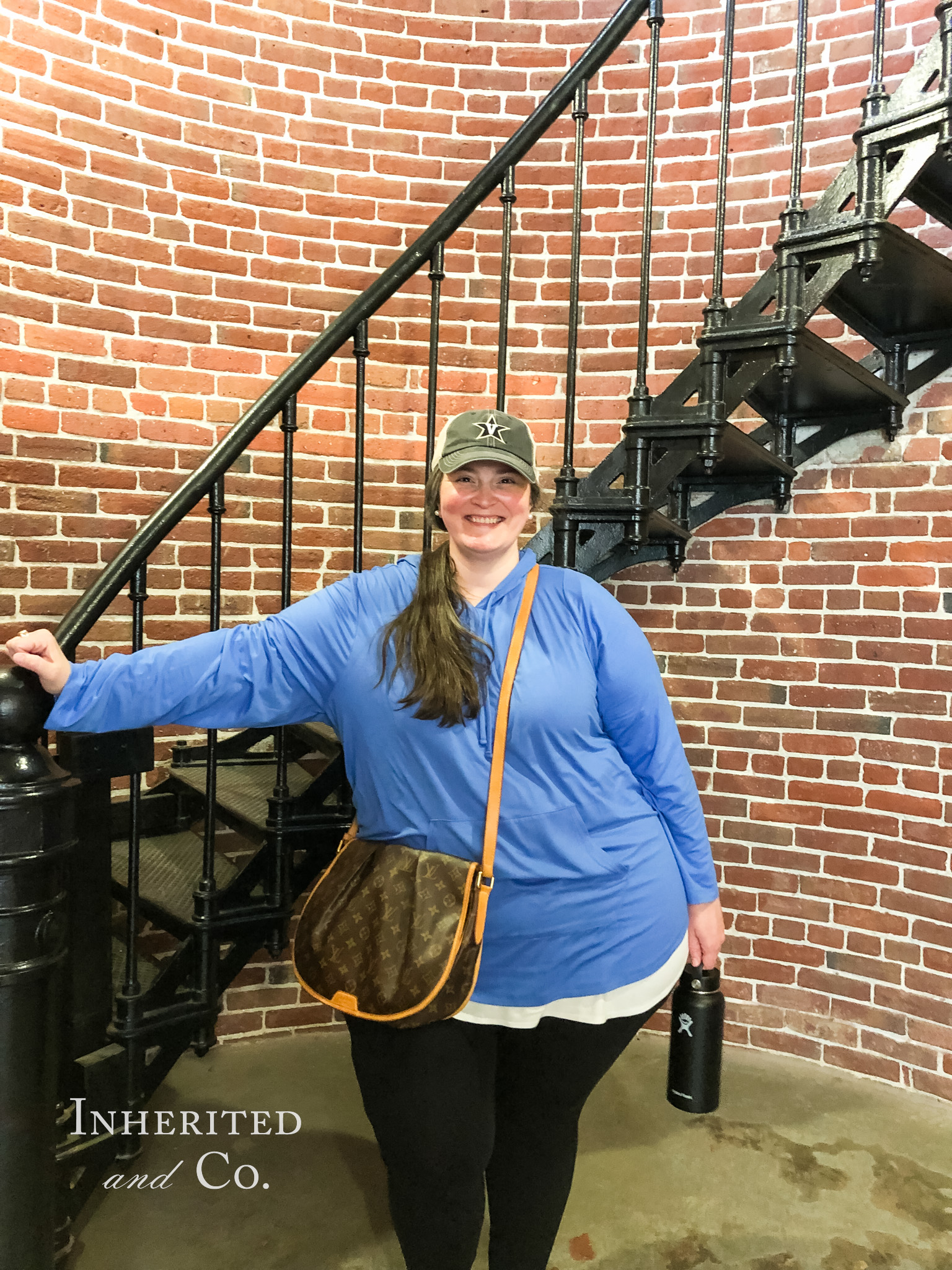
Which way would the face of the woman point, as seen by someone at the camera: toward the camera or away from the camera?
toward the camera

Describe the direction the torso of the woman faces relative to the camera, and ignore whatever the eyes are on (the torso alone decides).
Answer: toward the camera
